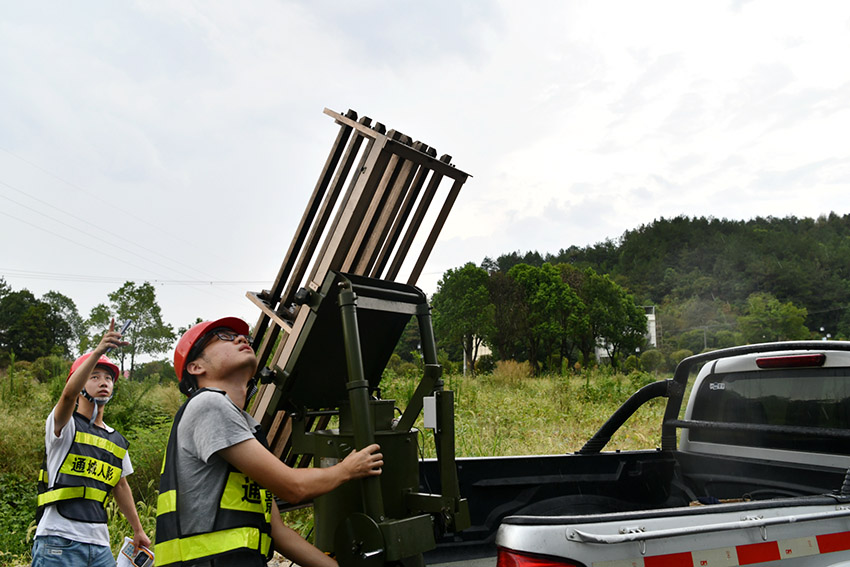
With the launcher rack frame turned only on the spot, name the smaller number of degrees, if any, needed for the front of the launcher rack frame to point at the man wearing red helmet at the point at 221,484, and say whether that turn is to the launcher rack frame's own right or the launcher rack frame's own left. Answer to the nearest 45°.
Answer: approximately 90° to the launcher rack frame's own right

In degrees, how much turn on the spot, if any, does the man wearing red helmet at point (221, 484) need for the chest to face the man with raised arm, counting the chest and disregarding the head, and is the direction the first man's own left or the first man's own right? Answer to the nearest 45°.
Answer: approximately 135° to the first man's own left

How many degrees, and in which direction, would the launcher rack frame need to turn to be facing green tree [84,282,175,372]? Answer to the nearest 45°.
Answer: approximately 135° to its left

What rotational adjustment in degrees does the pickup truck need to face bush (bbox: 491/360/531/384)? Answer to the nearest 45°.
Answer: approximately 45° to its left

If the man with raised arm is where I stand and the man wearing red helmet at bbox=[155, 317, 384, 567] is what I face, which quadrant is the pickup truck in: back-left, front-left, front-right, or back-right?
front-left

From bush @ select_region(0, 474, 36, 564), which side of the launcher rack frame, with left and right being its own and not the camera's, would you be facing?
back

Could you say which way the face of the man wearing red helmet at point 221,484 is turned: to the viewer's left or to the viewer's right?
to the viewer's right

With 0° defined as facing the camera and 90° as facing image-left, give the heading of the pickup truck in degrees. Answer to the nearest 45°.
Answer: approximately 225°

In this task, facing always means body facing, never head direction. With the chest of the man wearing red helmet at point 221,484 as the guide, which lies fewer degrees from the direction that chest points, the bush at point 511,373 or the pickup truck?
the pickup truck

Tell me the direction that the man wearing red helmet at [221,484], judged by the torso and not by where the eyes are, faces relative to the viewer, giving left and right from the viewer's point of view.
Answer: facing to the right of the viewer

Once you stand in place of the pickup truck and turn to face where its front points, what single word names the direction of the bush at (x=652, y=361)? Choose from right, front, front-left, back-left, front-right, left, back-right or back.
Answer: front-left

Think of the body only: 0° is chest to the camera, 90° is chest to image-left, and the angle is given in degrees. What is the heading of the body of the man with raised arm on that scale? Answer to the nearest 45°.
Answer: approximately 315°

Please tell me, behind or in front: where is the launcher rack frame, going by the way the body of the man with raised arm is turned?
in front

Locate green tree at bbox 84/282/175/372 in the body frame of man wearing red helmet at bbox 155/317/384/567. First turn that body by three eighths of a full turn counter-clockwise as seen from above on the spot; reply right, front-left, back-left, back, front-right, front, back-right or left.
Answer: front-right

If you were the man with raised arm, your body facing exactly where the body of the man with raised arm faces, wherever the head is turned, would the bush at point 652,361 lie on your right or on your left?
on your left
